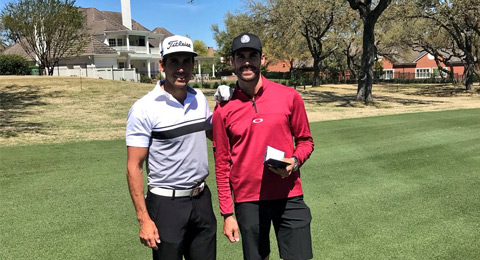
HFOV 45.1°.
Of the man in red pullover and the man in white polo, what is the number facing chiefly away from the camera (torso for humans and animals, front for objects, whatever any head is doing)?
0

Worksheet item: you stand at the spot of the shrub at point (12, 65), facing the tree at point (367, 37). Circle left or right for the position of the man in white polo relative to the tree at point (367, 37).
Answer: right

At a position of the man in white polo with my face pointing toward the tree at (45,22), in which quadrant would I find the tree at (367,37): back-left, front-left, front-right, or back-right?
front-right

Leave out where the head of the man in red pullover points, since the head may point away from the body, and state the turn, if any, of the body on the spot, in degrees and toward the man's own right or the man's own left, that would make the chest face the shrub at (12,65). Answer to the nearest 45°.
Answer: approximately 135° to the man's own right

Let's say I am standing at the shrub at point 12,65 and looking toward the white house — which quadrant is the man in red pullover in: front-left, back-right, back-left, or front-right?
back-right

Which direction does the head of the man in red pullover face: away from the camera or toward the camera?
toward the camera

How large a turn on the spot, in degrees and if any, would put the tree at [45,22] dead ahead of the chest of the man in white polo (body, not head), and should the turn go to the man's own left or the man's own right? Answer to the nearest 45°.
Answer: approximately 135° to the man's own left

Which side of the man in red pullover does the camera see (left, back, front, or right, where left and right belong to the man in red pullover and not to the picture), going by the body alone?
front

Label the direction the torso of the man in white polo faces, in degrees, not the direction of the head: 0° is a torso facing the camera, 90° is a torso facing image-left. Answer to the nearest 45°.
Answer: approximately 315°

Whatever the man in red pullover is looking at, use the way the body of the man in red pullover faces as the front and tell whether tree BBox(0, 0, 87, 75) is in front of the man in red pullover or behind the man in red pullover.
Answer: behind

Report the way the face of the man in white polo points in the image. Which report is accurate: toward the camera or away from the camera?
toward the camera
